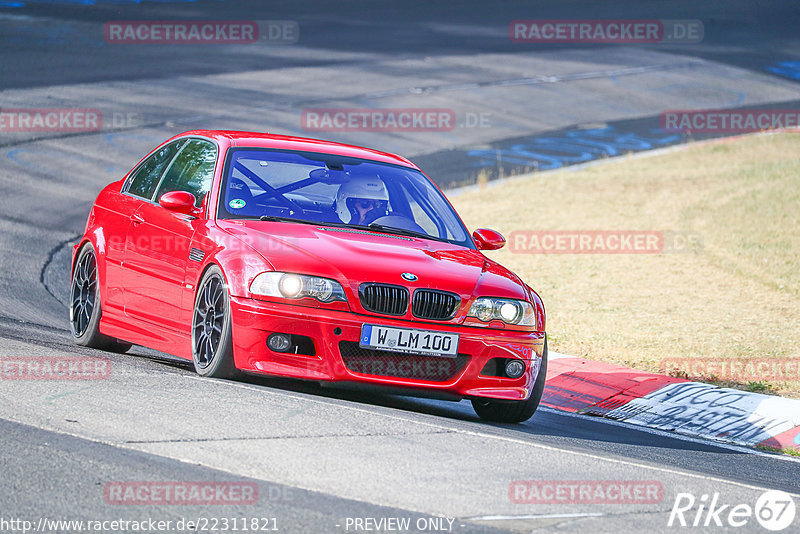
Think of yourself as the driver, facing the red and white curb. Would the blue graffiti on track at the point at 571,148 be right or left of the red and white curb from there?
left

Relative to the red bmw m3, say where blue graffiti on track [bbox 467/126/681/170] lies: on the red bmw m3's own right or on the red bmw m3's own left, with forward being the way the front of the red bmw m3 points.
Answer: on the red bmw m3's own left

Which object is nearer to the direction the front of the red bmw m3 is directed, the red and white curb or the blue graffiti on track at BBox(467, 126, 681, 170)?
the red and white curb

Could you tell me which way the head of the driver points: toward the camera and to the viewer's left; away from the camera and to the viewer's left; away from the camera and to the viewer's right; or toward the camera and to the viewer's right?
toward the camera and to the viewer's right

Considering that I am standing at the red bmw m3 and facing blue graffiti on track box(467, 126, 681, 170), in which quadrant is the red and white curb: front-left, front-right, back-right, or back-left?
front-right

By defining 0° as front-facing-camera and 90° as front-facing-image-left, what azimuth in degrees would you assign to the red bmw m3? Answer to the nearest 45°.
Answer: approximately 315°

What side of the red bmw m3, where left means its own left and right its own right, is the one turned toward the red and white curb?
left
